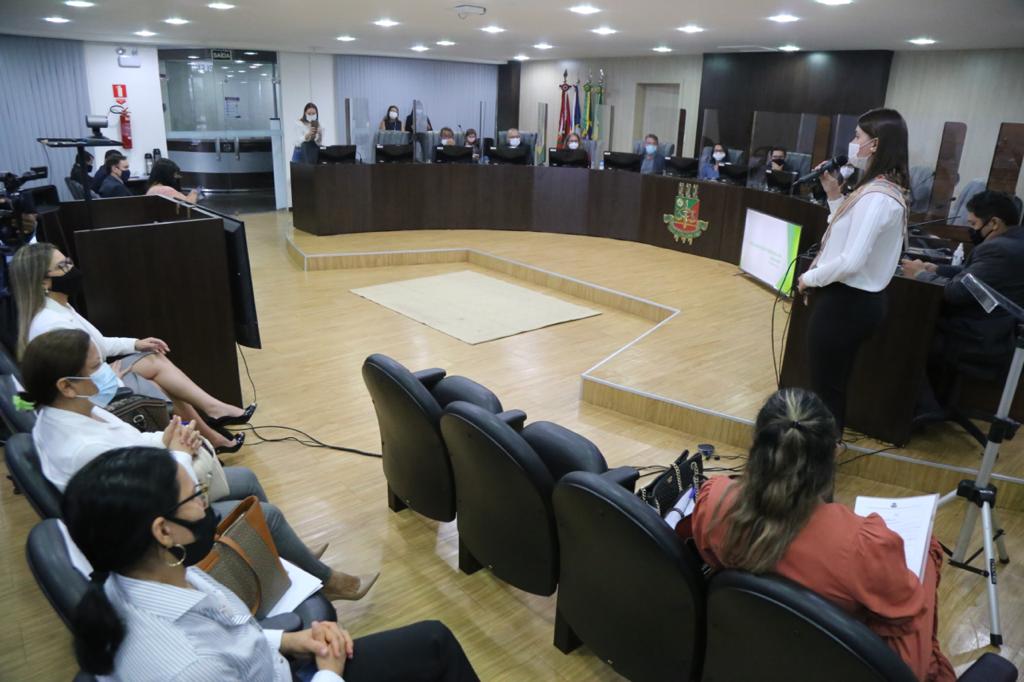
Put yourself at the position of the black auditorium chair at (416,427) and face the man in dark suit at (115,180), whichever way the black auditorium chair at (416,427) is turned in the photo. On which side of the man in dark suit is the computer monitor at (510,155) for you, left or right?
right

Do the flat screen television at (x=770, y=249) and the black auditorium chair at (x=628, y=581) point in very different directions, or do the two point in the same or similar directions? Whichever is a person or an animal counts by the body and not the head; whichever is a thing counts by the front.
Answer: very different directions

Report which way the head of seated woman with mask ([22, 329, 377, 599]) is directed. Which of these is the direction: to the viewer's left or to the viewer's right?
to the viewer's right

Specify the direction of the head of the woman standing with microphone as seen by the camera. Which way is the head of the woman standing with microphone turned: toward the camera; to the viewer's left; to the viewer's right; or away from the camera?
to the viewer's left

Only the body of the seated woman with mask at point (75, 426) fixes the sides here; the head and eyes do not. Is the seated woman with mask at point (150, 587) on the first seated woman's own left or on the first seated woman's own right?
on the first seated woman's own right

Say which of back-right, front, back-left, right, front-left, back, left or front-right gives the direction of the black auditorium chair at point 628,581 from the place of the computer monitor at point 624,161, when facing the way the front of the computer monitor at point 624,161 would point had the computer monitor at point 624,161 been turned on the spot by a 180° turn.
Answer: front

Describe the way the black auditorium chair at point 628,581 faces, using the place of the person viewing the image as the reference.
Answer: facing away from the viewer and to the right of the viewer

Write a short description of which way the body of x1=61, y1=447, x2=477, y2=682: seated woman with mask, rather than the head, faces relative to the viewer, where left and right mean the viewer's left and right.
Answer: facing to the right of the viewer

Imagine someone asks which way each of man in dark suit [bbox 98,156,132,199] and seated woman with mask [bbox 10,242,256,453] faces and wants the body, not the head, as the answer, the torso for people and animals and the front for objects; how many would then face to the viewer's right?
2

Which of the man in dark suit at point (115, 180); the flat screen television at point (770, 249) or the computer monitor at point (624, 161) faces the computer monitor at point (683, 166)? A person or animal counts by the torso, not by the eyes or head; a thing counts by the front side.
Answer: the man in dark suit

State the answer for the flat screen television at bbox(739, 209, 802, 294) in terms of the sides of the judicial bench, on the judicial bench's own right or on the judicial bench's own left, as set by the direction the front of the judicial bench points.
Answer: on the judicial bench's own left

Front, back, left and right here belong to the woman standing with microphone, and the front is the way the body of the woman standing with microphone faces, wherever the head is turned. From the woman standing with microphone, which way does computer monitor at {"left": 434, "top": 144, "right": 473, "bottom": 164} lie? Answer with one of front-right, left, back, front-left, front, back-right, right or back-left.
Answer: front-right

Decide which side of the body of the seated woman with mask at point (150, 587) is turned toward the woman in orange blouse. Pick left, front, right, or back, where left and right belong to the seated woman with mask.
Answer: front

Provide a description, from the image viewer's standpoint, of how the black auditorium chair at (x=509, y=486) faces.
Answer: facing away from the viewer and to the right of the viewer

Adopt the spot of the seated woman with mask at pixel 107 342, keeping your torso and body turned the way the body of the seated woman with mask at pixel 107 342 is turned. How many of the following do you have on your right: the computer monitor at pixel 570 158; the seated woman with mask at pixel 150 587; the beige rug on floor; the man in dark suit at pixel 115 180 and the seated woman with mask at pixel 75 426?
2

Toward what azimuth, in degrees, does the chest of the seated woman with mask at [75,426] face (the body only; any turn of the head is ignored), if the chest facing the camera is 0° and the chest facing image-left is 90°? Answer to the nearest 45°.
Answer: approximately 270°

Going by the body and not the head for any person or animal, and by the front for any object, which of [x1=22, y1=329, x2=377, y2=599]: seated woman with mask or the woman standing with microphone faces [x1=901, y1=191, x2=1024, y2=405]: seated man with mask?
the seated woman with mask

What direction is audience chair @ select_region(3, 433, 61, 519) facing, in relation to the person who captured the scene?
facing to the right of the viewer

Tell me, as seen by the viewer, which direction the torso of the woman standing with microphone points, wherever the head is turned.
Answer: to the viewer's left
